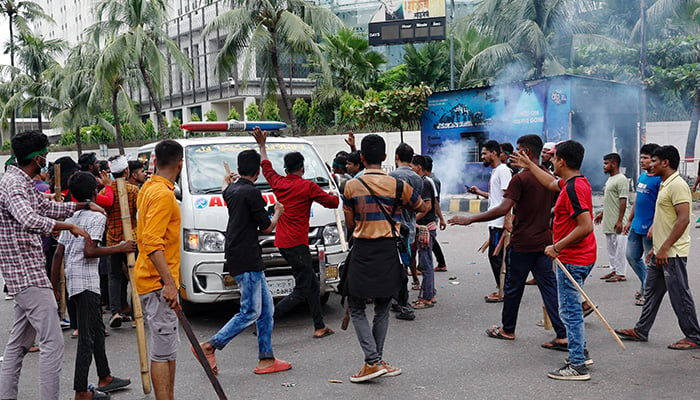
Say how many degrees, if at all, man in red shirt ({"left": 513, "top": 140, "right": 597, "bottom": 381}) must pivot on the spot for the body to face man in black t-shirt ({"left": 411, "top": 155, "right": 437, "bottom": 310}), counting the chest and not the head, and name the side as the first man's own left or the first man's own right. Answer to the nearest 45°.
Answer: approximately 45° to the first man's own right

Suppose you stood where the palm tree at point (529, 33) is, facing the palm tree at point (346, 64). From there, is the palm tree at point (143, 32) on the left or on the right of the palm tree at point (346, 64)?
left

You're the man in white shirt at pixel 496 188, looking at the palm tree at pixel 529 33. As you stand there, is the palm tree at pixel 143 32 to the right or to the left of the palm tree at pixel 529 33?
left

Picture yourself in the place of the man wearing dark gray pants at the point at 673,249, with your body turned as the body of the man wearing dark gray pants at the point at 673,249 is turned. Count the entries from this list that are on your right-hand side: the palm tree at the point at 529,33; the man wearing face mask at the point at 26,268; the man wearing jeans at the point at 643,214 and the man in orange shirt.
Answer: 2

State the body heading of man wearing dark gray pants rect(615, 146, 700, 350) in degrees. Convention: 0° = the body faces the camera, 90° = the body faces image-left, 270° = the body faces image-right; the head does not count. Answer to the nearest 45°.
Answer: approximately 90°

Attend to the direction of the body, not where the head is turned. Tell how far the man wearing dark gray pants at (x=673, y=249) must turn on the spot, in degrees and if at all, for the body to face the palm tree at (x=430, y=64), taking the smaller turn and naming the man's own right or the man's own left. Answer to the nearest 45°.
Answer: approximately 90° to the man's own right

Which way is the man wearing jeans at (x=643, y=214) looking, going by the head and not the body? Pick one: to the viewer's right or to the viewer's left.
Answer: to the viewer's left

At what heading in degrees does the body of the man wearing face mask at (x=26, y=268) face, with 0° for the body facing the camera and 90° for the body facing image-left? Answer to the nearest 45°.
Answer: approximately 270°

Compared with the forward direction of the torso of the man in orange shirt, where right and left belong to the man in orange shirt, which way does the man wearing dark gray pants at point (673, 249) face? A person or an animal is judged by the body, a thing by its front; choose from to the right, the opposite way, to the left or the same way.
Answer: to the left
